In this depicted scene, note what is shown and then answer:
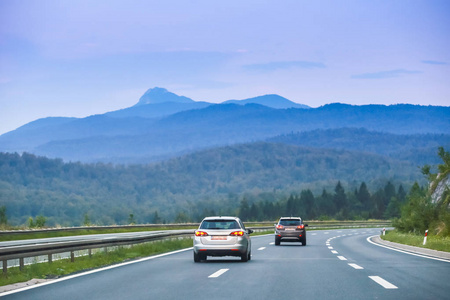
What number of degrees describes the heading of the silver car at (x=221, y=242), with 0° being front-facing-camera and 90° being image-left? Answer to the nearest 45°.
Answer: approximately 180°

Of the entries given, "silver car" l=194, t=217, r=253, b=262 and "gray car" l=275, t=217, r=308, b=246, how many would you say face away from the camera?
2

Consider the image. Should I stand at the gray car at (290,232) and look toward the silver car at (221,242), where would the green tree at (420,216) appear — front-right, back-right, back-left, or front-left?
back-left

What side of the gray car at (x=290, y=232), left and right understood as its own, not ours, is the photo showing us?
back

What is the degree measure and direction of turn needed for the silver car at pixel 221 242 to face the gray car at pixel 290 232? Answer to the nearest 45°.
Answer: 0° — it already faces it

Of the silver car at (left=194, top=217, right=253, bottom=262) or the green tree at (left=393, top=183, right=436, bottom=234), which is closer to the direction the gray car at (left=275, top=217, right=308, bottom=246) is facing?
the green tree

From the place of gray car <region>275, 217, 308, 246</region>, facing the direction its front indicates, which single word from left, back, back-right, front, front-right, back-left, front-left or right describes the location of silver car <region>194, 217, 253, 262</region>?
back

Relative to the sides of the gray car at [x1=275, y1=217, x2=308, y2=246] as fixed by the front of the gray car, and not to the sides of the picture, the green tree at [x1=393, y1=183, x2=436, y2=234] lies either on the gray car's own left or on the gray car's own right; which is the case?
on the gray car's own right

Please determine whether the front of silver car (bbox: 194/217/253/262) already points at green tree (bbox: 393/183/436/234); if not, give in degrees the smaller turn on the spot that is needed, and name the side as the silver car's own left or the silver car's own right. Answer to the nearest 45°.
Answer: approximately 45° to the silver car's own right
